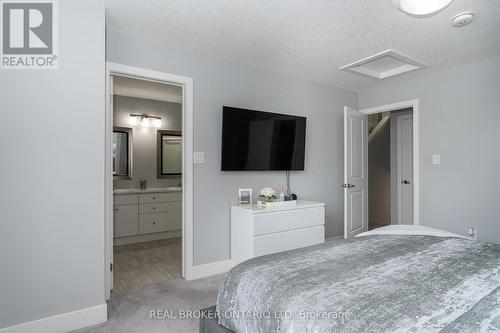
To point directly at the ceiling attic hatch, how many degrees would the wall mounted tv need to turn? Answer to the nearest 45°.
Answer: approximately 45° to its left

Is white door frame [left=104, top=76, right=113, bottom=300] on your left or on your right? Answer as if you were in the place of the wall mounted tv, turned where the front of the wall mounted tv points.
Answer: on your right

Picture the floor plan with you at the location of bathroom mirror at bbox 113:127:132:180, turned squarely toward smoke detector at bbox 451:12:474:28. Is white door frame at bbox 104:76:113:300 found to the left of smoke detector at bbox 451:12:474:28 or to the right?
right

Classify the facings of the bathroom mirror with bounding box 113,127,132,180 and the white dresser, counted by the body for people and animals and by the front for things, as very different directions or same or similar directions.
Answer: same or similar directions

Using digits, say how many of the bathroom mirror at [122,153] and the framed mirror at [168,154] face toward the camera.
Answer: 2

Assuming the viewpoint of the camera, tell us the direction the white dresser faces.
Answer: facing the viewer and to the right of the viewer

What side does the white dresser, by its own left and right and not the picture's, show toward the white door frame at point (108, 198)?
right

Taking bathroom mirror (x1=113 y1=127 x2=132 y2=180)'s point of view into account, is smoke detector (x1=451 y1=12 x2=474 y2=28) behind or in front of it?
in front

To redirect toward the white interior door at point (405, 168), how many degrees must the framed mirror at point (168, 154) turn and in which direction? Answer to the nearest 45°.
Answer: approximately 90° to its left

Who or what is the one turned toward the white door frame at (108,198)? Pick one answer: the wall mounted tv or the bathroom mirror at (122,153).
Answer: the bathroom mirror

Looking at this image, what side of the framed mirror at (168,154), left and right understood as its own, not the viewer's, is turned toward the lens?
front

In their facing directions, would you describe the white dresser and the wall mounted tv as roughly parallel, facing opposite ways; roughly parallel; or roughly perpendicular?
roughly parallel
